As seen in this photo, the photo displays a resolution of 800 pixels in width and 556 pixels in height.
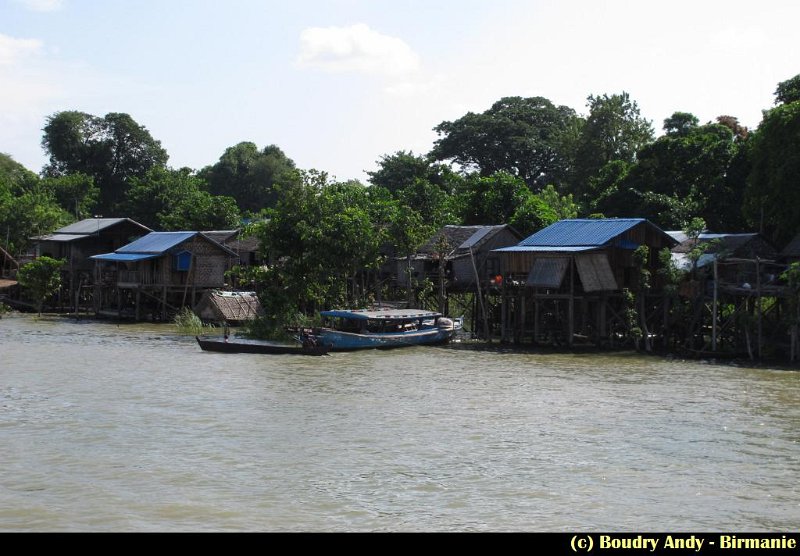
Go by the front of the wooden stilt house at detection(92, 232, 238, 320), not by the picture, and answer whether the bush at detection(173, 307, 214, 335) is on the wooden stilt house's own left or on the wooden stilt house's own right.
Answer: on the wooden stilt house's own left

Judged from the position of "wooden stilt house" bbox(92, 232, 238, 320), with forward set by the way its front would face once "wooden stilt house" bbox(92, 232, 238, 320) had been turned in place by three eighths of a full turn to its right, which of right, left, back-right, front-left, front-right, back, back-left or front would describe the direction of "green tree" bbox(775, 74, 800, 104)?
back-right

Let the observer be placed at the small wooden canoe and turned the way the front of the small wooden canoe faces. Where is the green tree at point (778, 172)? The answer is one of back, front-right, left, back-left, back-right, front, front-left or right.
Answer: back

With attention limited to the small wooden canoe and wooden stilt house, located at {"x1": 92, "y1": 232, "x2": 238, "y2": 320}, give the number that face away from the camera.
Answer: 0

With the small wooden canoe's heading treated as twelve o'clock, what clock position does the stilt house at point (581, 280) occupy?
The stilt house is roughly at 6 o'clock from the small wooden canoe.

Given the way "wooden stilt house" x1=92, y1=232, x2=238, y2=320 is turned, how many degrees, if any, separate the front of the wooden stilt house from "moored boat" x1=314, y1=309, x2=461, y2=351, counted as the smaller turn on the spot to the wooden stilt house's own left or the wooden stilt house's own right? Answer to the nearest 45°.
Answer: approximately 90° to the wooden stilt house's own left

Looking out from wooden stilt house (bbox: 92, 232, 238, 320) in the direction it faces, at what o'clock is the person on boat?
The person on boat is roughly at 10 o'clock from the wooden stilt house.

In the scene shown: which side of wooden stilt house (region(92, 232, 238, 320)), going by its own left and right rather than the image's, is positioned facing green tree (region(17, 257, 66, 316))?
right

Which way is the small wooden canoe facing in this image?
to the viewer's left

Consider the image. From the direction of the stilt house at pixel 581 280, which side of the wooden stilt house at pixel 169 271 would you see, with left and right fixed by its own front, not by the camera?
left

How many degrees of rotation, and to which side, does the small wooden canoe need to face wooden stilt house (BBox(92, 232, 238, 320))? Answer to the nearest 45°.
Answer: approximately 90° to its right
